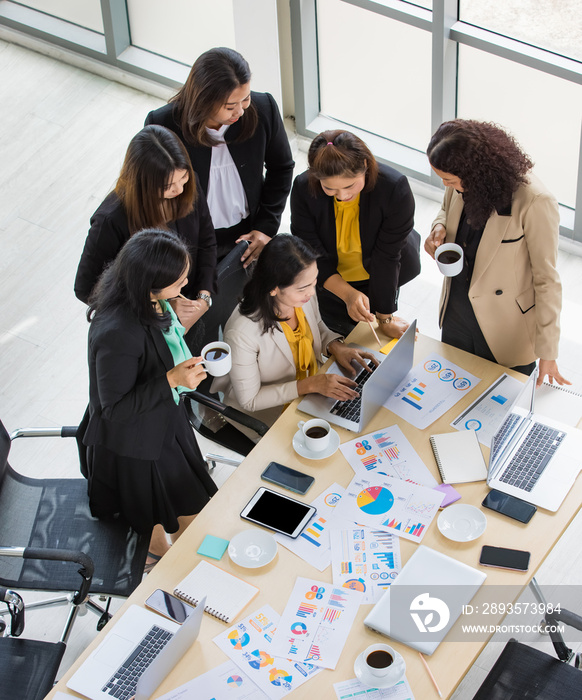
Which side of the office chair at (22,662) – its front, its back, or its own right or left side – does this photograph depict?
right

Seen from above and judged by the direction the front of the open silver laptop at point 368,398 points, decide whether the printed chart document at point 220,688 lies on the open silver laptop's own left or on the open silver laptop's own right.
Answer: on the open silver laptop's own left

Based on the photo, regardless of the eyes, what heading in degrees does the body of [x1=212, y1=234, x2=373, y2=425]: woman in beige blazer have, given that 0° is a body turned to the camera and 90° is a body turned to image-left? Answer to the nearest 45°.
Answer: approximately 315°

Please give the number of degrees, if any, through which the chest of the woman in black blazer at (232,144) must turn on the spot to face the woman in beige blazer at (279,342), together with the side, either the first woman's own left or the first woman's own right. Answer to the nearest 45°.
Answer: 0° — they already face them

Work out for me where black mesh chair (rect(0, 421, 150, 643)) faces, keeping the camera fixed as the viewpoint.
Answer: facing to the right of the viewer

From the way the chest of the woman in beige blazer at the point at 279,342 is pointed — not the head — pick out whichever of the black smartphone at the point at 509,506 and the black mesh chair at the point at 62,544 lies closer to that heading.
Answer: the black smartphone

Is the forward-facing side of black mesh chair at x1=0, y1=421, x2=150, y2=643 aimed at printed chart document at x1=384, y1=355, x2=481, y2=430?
yes
